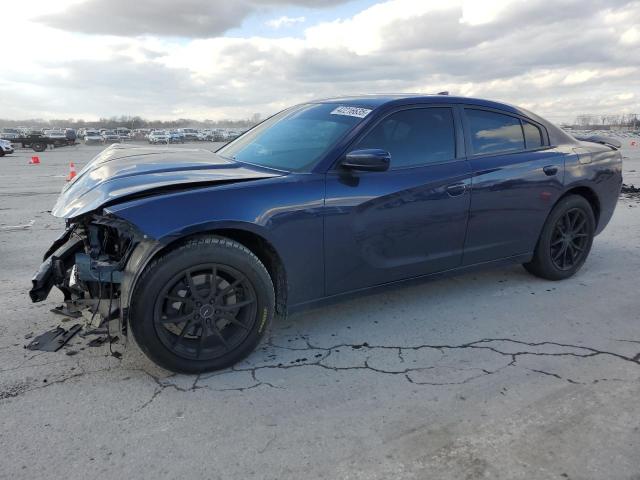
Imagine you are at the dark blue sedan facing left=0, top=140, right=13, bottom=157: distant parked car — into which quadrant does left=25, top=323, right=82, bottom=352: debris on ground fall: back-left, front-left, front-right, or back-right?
front-left

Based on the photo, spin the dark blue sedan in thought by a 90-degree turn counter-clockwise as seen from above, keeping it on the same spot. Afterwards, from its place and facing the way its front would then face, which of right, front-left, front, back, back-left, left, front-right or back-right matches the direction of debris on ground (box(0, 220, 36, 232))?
back

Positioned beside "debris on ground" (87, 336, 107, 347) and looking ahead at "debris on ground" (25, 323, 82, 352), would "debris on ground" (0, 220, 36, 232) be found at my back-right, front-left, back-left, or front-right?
front-right

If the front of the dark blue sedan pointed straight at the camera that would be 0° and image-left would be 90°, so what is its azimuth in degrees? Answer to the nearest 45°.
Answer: approximately 45°

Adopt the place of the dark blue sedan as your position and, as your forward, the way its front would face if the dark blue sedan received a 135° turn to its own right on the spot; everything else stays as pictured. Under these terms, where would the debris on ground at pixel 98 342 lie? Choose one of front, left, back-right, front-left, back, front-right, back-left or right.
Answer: left

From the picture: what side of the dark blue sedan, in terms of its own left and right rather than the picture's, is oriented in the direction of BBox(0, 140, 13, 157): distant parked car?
right

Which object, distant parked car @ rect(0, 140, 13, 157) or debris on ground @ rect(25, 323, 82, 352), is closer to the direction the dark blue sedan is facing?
the debris on ground
